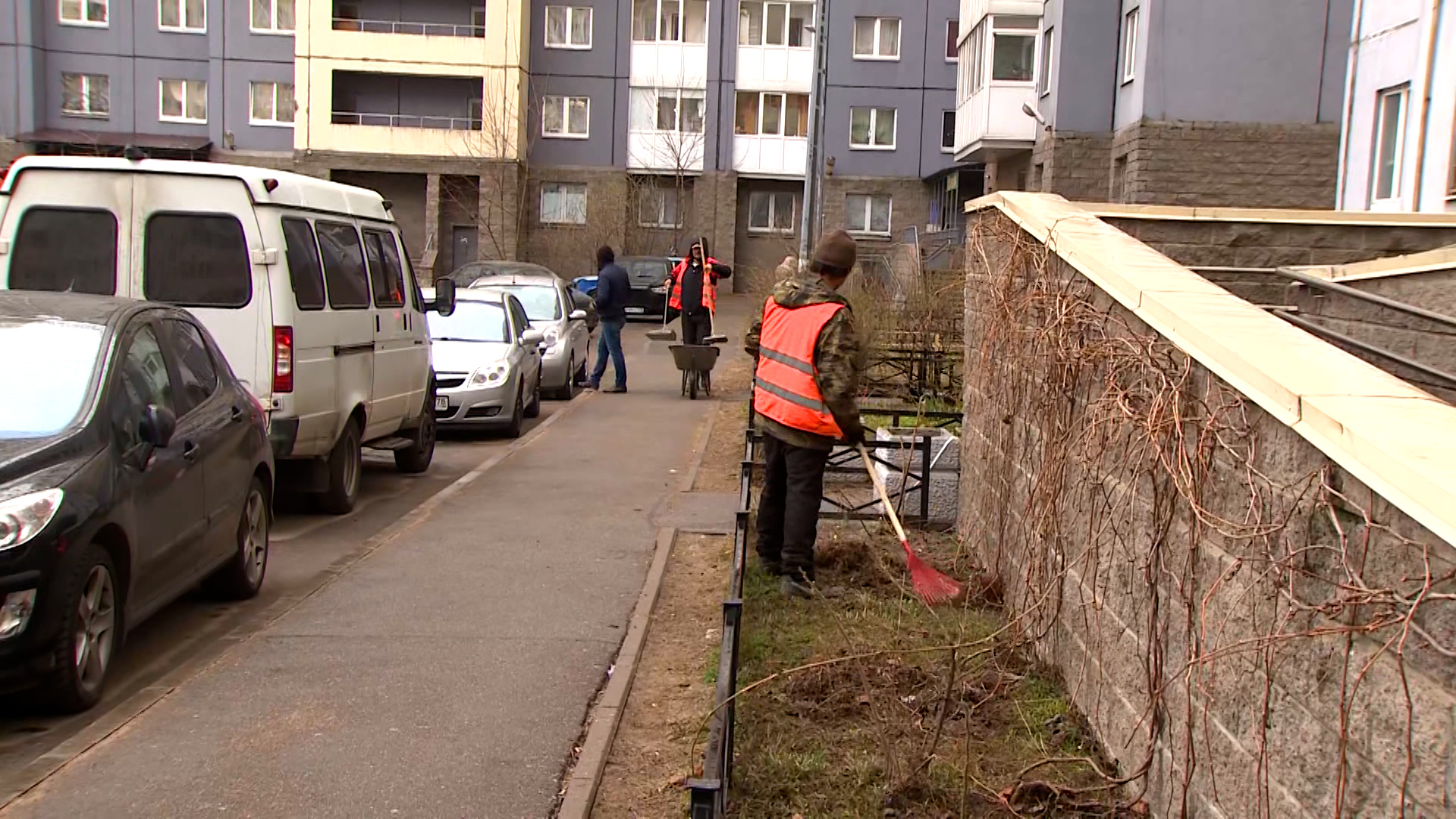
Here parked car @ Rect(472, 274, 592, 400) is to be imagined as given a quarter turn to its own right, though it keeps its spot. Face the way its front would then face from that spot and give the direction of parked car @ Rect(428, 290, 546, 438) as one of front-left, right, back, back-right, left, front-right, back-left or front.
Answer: left

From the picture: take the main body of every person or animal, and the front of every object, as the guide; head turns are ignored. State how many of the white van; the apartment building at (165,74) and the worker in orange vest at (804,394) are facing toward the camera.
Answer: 1

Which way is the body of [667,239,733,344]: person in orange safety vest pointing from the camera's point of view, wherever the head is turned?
toward the camera

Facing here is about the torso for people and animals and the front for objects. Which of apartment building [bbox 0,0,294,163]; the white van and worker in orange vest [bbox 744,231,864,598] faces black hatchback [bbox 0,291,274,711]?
the apartment building

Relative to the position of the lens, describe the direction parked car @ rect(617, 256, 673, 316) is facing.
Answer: facing the viewer

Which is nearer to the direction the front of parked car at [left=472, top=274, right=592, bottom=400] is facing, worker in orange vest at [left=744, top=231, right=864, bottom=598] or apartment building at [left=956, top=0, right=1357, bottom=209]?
the worker in orange vest

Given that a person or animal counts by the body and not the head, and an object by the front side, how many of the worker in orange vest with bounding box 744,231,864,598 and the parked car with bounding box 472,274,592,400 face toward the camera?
1

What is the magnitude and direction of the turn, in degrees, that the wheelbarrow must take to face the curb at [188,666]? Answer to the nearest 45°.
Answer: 0° — it already faces it

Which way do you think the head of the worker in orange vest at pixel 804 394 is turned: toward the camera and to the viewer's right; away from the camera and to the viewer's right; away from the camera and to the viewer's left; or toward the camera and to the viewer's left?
away from the camera and to the viewer's right

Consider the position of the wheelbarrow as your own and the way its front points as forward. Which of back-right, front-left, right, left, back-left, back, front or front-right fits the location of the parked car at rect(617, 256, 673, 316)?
back

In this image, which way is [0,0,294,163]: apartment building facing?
toward the camera

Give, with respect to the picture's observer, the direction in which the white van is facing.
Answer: facing away from the viewer and to the right of the viewer

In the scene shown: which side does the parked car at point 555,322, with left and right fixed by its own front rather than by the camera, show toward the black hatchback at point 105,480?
front

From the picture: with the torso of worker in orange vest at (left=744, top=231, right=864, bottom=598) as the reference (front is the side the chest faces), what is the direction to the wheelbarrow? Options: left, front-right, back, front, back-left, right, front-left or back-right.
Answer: front-left

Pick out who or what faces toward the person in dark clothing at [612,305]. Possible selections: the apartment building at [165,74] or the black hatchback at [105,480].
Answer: the apartment building

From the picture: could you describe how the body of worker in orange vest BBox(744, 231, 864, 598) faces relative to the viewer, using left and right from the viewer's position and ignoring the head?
facing away from the viewer and to the right of the viewer

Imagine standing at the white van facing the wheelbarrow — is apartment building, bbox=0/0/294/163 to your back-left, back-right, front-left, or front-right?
front-left
